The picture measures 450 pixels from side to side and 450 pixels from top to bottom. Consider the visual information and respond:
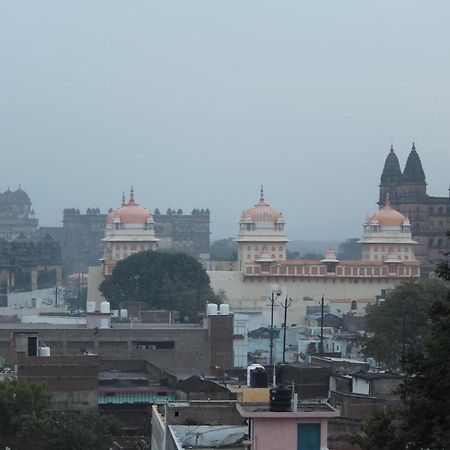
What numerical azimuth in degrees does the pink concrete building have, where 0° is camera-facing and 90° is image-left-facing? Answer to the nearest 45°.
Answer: approximately 0°

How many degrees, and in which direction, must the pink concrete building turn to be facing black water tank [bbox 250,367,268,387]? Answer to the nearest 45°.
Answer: approximately 180°
